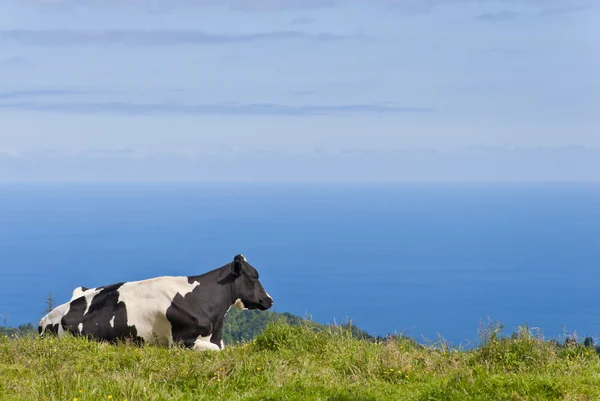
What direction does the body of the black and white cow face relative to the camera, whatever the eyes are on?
to the viewer's right
